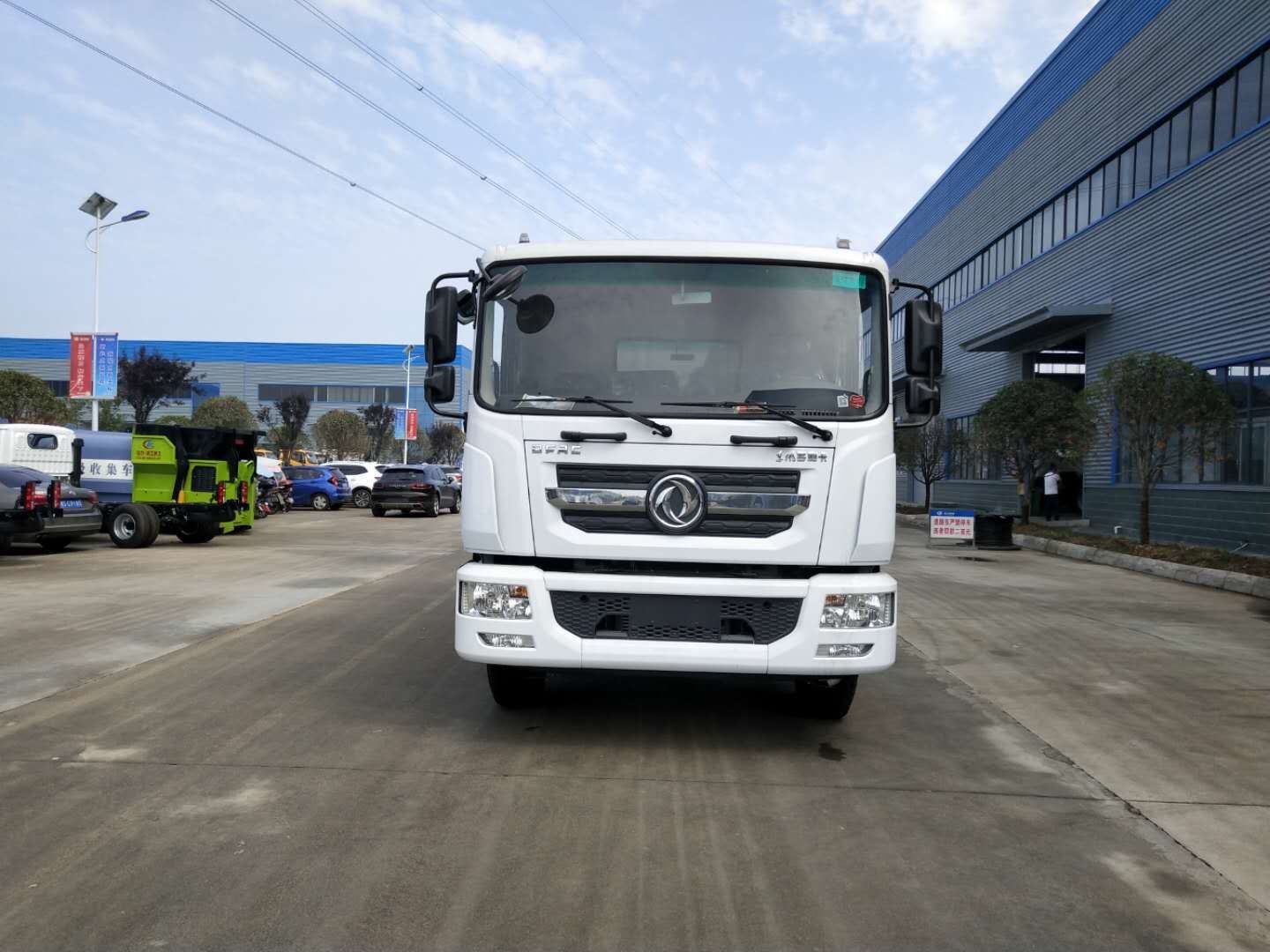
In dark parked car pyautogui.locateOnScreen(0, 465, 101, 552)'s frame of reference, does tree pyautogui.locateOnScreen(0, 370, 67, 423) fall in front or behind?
in front

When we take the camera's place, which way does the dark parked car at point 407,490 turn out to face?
facing away from the viewer and to the right of the viewer

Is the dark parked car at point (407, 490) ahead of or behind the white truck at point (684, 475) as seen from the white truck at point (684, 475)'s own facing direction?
behind

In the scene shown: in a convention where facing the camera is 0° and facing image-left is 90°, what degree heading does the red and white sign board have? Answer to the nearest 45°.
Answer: approximately 0°

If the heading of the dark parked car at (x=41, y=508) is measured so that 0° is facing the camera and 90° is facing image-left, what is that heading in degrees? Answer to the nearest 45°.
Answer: approximately 135°

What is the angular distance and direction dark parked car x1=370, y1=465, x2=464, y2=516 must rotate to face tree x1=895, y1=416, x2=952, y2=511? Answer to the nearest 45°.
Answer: approximately 45° to its right
